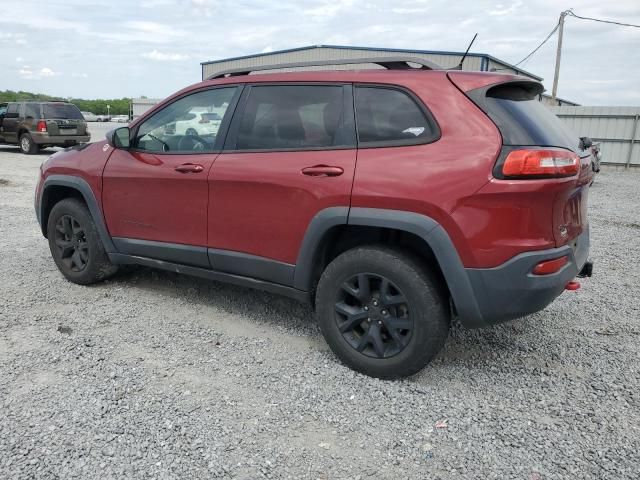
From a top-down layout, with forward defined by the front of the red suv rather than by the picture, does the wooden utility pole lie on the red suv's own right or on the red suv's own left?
on the red suv's own right

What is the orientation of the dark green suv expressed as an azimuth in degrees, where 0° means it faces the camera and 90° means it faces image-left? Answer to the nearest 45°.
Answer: approximately 135°

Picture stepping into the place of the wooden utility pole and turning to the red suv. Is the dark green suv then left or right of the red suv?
right

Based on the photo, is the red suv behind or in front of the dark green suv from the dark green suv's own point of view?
behind

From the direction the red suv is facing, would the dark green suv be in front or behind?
in front

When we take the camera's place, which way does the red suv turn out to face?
facing away from the viewer and to the left of the viewer

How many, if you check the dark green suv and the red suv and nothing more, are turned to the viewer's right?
0
